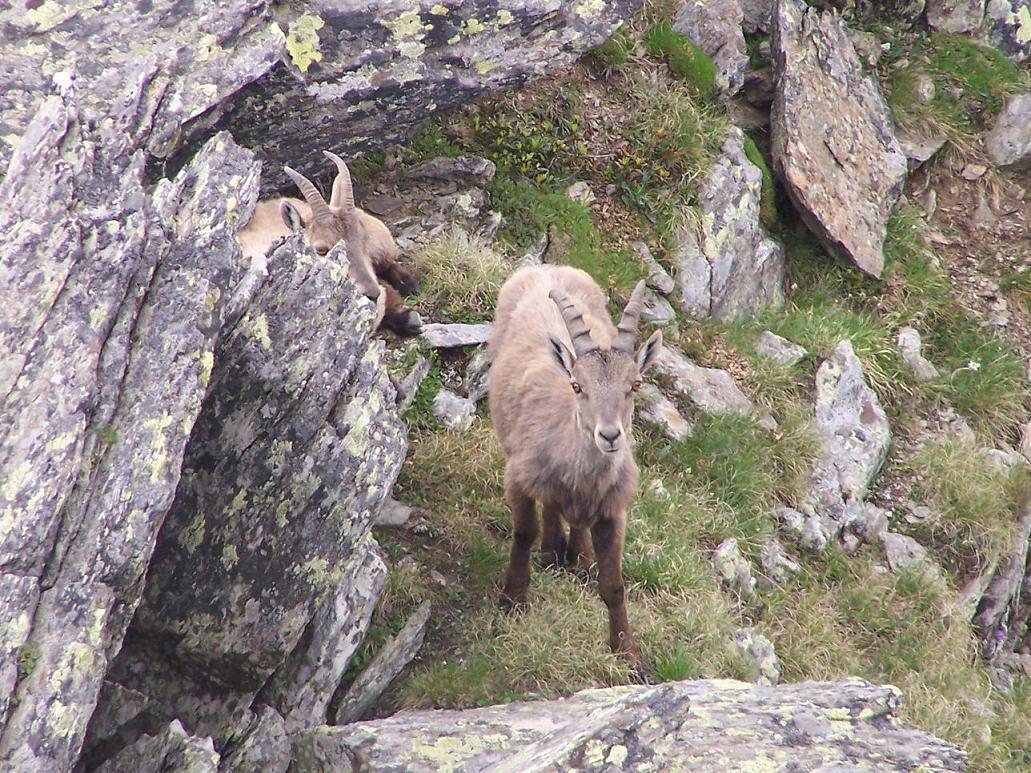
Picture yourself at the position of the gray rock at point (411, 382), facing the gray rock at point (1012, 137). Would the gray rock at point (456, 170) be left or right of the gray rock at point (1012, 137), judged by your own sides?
left

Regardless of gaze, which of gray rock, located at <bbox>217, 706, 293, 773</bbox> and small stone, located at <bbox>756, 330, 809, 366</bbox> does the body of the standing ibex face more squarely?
the gray rock

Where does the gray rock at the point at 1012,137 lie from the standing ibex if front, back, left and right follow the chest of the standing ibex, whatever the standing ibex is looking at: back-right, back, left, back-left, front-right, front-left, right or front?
back-left

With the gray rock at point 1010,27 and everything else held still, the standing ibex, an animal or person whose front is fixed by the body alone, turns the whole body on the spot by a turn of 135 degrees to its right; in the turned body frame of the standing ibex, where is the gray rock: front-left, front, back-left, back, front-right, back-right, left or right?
right

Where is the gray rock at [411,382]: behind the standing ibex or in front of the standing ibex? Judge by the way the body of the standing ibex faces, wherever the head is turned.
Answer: behind

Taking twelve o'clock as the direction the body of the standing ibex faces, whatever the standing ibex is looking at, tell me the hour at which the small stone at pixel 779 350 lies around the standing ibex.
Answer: The small stone is roughly at 7 o'clock from the standing ibex.

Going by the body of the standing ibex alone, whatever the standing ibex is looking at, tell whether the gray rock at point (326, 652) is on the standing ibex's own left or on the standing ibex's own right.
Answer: on the standing ibex's own right

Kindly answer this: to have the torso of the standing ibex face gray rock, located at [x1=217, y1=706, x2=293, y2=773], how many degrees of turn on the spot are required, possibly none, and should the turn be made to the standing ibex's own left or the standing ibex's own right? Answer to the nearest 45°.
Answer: approximately 45° to the standing ibex's own right

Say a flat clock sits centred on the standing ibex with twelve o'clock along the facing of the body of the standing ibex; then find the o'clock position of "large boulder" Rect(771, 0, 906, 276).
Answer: The large boulder is roughly at 7 o'clock from the standing ibex.

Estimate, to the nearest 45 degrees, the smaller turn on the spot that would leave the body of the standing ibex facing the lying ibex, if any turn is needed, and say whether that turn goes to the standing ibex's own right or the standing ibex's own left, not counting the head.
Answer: approximately 135° to the standing ibex's own right

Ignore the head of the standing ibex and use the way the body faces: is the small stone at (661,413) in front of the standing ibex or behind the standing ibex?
behind

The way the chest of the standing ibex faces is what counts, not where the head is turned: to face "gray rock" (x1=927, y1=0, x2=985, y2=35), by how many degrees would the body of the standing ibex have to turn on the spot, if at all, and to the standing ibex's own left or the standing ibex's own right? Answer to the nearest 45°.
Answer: approximately 135° to the standing ibex's own left

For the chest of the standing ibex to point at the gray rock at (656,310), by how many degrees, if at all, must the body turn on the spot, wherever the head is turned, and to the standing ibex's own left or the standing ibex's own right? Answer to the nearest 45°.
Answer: approximately 180°
